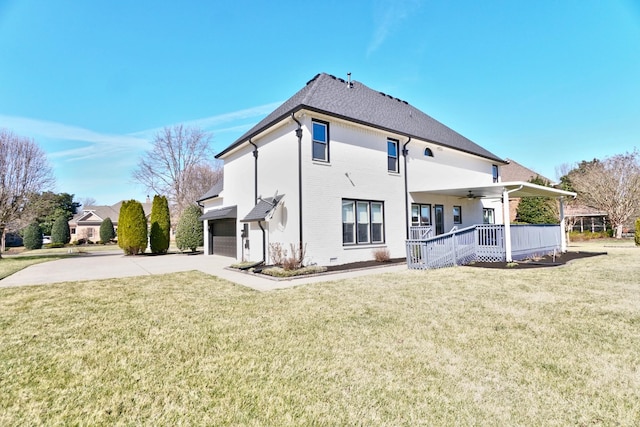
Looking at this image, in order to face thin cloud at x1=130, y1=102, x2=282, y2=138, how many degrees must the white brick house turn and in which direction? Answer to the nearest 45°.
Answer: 0° — it already faces it

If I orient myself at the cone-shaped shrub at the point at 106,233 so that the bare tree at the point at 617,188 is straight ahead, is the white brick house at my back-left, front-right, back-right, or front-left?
front-right

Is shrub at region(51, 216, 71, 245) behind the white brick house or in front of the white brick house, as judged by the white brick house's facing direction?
in front

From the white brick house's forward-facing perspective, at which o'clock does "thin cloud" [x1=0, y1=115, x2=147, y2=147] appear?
The thin cloud is roughly at 11 o'clock from the white brick house.

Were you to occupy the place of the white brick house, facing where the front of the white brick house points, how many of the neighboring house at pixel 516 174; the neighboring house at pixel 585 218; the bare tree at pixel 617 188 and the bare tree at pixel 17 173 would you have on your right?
3

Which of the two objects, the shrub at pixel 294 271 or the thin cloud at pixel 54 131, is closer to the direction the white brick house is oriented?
the thin cloud

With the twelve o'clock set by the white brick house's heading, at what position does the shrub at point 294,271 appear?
The shrub is roughly at 8 o'clock from the white brick house.

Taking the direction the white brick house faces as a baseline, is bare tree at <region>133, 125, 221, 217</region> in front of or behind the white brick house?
in front

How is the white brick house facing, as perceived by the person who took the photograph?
facing away from the viewer and to the left of the viewer

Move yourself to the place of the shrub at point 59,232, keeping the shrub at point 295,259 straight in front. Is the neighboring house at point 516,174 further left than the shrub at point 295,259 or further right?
left

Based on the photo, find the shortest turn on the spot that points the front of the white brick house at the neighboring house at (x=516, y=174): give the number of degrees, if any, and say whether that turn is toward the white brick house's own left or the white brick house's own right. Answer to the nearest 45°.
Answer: approximately 90° to the white brick house's own right
